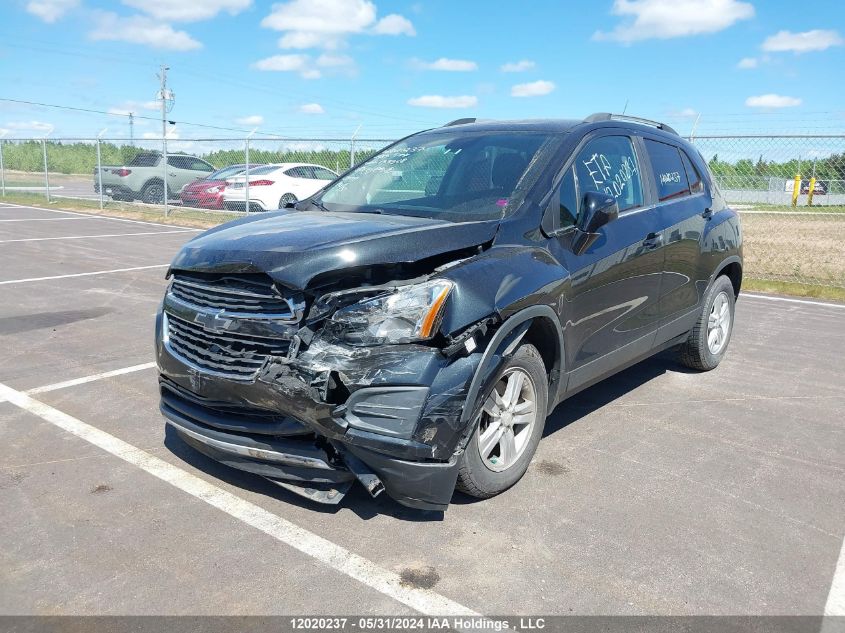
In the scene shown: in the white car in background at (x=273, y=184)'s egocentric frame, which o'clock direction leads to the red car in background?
The red car in background is roughly at 9 o'clock from the white car in background.

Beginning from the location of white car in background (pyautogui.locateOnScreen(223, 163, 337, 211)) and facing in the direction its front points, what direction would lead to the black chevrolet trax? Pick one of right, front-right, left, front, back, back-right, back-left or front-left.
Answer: back-right

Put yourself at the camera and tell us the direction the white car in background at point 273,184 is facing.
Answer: facing away from the viewer and to the right of the viewer

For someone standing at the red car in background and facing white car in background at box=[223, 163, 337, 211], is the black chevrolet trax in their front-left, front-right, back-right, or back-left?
front-right

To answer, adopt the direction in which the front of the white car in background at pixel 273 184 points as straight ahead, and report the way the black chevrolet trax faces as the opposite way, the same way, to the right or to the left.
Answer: the opposite way

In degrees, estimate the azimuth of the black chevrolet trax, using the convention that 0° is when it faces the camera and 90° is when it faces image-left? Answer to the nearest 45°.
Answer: approximately 45°

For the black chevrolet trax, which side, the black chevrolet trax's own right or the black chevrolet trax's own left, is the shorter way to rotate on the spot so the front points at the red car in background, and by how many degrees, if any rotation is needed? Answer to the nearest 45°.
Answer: approximately 135° to the black chevrolet trax's own right
